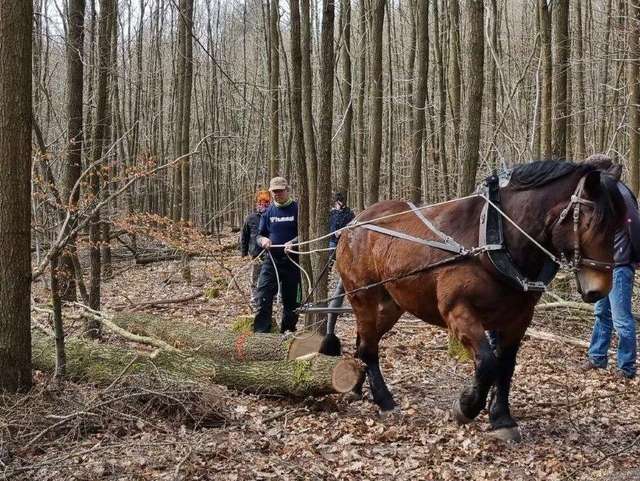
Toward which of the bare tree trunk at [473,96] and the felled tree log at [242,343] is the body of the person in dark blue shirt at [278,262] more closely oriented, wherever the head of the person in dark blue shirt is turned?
the felled tree log

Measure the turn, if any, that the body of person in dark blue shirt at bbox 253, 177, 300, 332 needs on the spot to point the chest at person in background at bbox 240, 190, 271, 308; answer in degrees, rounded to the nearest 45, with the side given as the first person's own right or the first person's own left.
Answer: approximately 180°

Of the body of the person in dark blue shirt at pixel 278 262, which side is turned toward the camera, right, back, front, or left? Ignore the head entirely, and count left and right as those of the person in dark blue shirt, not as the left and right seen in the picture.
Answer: front

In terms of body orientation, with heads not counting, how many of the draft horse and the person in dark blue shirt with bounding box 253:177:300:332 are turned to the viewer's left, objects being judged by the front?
0

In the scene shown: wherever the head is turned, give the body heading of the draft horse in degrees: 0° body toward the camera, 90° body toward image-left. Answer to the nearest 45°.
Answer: approximately 315°

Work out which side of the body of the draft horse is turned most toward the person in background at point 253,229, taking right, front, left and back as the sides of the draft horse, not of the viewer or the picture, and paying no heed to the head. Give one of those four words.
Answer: back

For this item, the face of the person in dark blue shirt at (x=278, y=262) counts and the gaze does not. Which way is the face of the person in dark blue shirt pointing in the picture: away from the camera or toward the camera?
toward the camera

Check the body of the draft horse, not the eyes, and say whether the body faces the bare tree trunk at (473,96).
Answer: no
